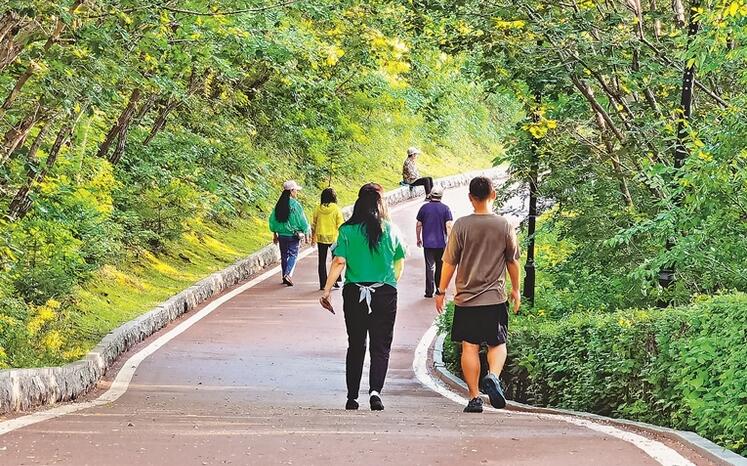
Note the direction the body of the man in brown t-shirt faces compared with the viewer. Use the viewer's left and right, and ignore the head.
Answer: facing away from the viewer

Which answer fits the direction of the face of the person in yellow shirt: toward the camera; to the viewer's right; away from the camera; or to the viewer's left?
away from the camera

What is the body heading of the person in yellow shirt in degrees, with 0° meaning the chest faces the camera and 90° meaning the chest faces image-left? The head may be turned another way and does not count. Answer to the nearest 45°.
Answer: approximately 180°

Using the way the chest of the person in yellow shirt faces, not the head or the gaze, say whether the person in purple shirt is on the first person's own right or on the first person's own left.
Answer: on the first person's own right

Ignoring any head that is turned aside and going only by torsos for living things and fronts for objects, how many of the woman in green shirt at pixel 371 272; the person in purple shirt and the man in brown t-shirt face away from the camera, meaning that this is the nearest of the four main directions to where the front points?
3

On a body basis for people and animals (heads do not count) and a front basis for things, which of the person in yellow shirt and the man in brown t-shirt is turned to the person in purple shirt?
the man in brown t-shirt

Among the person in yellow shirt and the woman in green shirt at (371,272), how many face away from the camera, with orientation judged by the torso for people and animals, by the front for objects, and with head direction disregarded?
2

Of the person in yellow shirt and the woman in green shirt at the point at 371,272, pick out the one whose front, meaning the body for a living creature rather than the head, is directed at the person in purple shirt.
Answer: the woman in green shirt

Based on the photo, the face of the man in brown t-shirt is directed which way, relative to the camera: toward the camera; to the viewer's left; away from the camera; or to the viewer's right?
away from the camera

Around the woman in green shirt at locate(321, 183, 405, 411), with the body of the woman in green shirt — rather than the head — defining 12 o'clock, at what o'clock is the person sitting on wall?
The person sitting on wall is roughly at 12 o'clock from the woman in green shirt.

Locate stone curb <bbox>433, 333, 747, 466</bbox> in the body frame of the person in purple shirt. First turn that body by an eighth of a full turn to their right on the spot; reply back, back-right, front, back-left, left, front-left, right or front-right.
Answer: back-right

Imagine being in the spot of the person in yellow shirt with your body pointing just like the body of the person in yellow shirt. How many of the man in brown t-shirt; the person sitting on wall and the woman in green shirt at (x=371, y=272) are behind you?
2

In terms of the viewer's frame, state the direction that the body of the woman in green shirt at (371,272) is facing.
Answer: away from the camera
